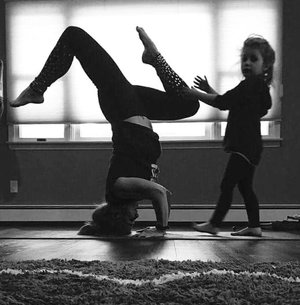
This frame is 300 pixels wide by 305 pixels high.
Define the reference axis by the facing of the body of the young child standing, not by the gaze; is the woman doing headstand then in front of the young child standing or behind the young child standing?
in front

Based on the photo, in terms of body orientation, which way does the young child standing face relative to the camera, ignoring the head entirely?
to the viewer's left

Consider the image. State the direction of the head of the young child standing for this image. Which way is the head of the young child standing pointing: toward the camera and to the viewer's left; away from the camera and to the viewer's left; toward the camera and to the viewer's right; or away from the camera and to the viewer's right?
toward the camera and to the viewer's left
